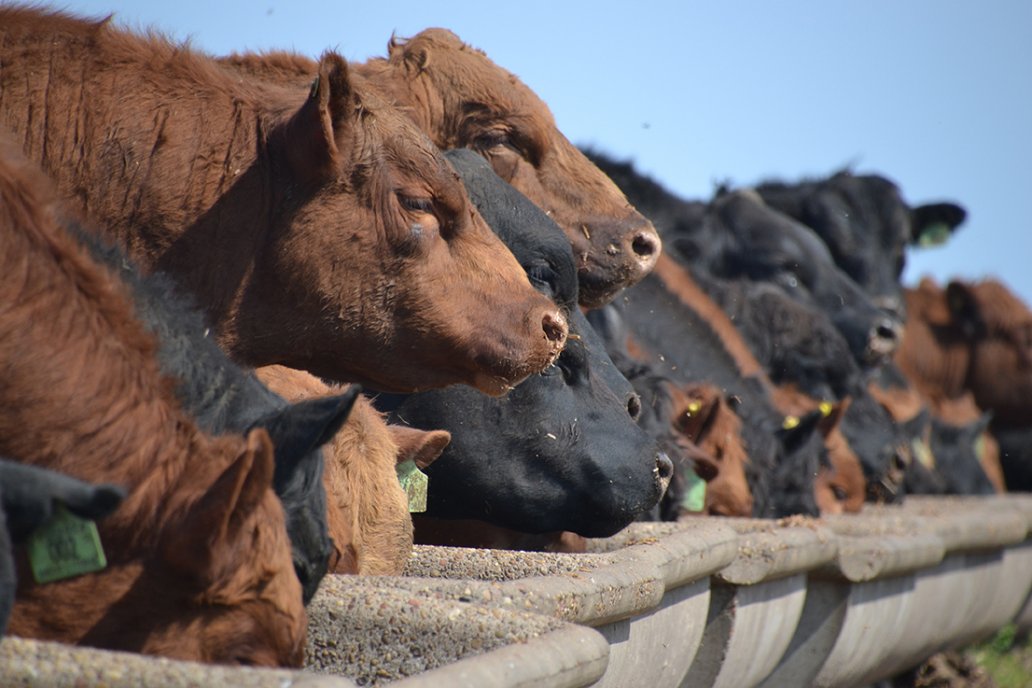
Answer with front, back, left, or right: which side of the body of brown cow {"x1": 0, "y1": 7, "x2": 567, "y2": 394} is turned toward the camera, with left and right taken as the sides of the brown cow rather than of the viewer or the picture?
right

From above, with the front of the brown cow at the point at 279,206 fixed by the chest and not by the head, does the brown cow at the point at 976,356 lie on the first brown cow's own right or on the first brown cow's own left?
on the first brown cow's own left

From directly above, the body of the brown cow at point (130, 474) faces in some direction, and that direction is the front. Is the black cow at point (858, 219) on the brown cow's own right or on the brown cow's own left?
on the brown cow's own left

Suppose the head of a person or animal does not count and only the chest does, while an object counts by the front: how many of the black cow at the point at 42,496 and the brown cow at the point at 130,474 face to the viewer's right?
2

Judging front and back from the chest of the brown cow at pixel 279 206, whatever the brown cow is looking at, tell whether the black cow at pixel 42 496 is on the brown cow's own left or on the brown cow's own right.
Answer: on the brown cow's own right

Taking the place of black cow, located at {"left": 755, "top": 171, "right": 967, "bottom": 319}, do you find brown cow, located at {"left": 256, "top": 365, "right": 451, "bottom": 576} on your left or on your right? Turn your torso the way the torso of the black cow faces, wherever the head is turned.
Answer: on your right

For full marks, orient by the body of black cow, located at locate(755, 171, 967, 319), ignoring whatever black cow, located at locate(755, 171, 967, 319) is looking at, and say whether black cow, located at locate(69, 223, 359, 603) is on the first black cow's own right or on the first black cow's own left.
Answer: on the first black cow's own right

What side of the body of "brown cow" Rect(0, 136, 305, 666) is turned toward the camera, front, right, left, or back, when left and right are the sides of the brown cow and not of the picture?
right

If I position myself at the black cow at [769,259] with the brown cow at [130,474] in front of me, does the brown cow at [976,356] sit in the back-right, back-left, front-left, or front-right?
back-left

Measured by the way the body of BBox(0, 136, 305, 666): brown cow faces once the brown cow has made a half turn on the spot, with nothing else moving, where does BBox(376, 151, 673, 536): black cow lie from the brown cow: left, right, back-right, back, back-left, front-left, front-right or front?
back-right
